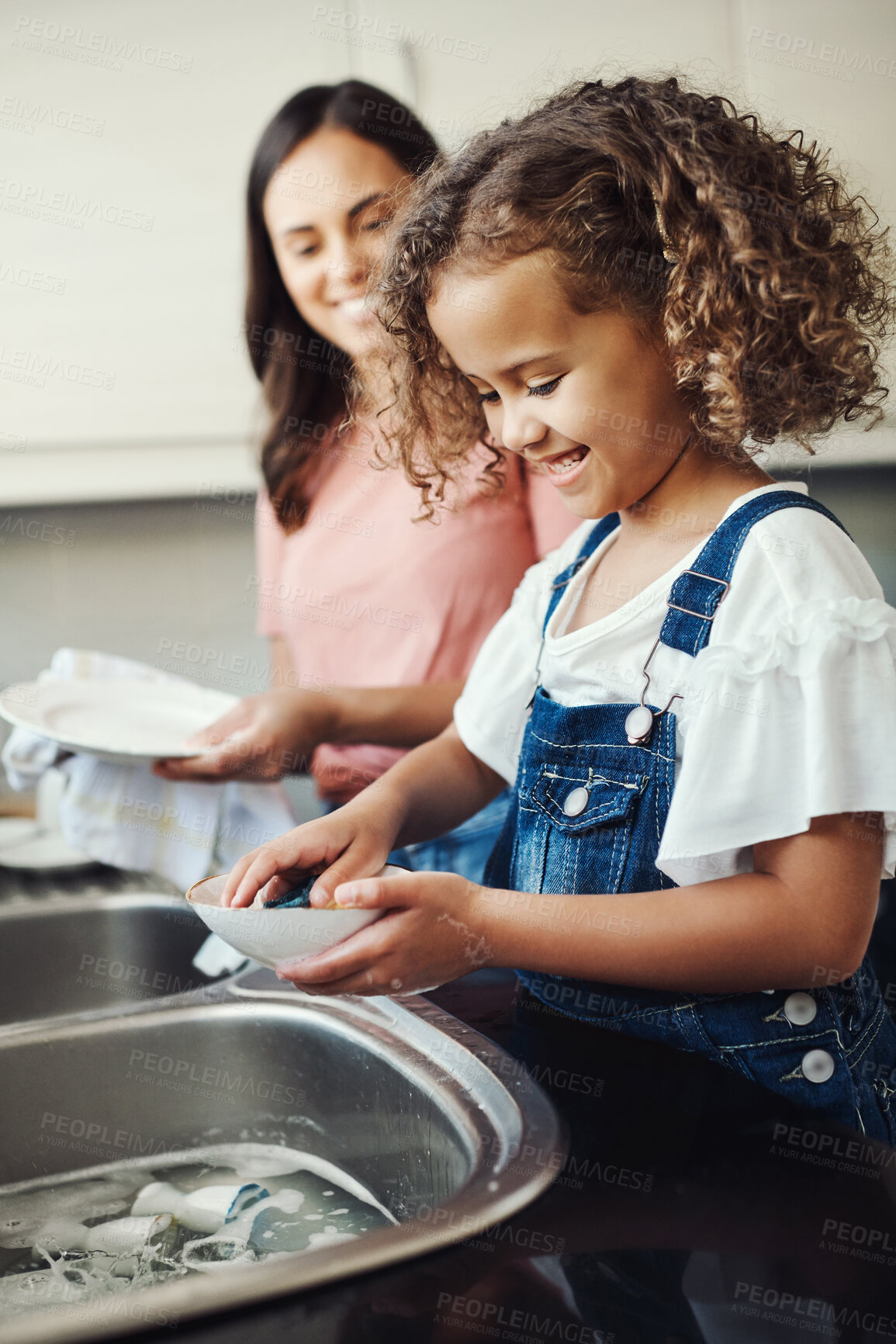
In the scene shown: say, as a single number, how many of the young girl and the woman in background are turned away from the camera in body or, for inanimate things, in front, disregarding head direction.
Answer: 0

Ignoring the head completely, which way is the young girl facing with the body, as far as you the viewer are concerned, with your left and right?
facing the viewer and to the left of the viewer

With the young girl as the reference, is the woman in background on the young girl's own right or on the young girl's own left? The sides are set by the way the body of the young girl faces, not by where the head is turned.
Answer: on the young girl's own right

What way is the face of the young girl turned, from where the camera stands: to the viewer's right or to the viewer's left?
to the viewer's left

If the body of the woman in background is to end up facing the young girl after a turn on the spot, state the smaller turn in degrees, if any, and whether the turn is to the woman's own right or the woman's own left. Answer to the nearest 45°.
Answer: approximately 45° to the woman's own left
